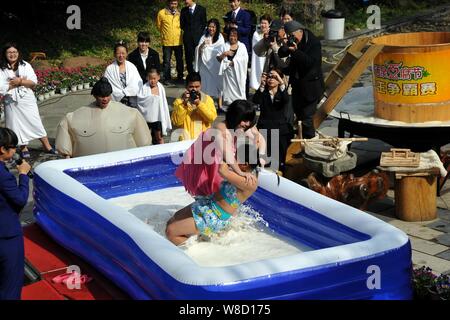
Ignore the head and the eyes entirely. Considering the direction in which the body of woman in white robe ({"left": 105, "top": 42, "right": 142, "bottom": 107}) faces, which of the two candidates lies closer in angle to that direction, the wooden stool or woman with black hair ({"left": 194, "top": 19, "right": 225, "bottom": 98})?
the wooden stool

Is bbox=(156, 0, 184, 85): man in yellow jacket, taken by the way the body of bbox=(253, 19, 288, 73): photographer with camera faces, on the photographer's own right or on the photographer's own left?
on the photographer's own right

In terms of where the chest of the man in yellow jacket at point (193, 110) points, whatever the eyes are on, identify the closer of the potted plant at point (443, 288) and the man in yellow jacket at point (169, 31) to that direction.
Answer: the potted plant

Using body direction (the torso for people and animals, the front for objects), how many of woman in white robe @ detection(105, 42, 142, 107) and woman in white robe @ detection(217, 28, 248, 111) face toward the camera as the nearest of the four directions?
2

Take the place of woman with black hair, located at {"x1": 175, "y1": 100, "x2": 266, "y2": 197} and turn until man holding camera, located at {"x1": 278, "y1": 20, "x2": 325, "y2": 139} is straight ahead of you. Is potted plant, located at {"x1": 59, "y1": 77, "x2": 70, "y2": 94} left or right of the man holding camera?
left

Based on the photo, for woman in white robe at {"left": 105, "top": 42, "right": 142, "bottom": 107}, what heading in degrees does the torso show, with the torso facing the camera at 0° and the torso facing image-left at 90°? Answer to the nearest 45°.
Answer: approximately 0°

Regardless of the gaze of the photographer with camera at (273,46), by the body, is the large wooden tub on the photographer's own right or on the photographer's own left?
on the photographer's own left

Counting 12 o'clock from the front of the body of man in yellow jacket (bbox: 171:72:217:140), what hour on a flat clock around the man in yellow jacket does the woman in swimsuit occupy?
The woman in swimsuit is roughly at 12 o'clock from the man in yellow jacket.

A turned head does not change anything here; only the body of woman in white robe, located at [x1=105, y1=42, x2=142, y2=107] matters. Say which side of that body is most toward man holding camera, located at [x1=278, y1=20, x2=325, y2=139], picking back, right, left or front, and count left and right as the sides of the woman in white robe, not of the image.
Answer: left
